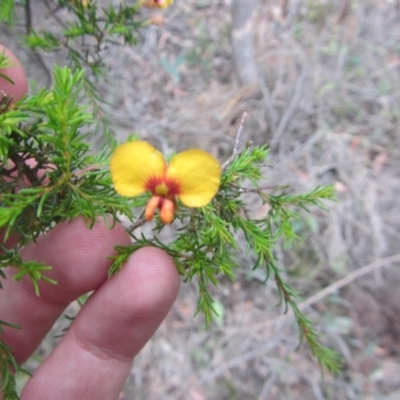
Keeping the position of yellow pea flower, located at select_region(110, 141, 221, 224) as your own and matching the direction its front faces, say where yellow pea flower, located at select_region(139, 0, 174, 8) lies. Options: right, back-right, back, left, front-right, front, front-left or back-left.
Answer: back

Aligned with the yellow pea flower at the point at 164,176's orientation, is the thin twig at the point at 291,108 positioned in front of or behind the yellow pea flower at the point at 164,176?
behind

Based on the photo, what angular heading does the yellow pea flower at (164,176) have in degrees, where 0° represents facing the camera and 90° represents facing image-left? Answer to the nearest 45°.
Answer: approximately 0°
